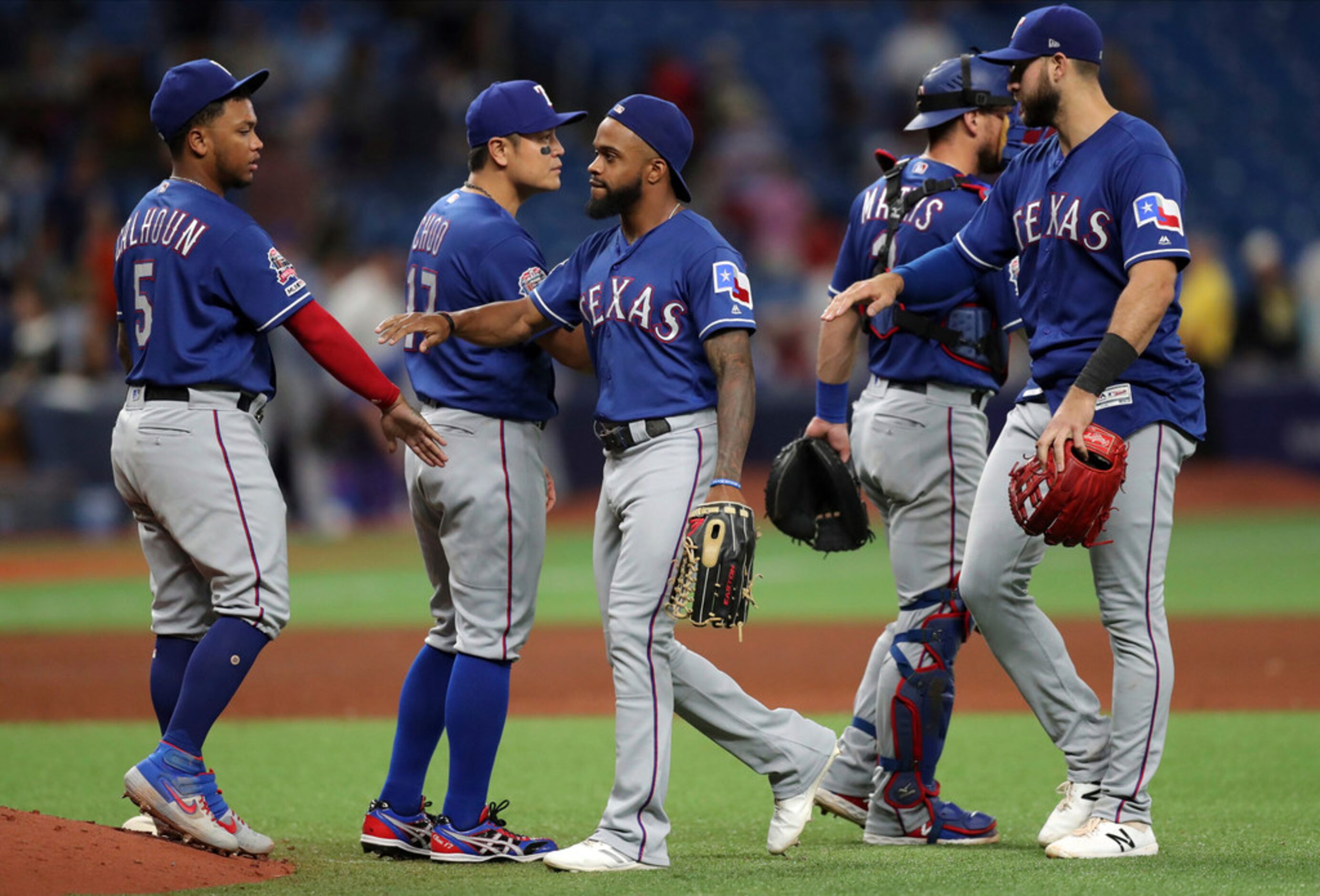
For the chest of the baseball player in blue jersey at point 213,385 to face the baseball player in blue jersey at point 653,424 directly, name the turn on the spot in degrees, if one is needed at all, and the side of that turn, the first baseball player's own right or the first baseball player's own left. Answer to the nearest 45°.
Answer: approximately 45° to the first baseball player's own right

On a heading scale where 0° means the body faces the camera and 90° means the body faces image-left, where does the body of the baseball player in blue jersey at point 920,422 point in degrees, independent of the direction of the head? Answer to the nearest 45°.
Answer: approximately 225°

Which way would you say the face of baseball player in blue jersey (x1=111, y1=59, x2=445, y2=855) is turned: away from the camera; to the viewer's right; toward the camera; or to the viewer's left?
to the viewer's right

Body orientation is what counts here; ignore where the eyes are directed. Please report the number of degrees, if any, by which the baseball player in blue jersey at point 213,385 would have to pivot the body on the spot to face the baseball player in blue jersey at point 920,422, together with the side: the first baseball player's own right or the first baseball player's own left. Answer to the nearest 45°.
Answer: approximately 45° to the first baseball player's own right

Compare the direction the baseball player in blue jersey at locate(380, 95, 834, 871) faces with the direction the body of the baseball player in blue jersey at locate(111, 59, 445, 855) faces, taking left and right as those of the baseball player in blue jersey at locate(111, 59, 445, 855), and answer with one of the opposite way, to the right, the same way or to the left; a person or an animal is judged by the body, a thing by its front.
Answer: the opposite way

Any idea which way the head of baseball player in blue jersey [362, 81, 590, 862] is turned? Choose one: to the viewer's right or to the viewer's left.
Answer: to the viewer's right

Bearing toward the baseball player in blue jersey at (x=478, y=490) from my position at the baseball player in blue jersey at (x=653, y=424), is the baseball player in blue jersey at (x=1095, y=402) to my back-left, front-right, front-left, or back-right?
back-right

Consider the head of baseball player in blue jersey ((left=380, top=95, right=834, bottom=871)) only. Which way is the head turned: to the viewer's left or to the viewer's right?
to the viewer's left

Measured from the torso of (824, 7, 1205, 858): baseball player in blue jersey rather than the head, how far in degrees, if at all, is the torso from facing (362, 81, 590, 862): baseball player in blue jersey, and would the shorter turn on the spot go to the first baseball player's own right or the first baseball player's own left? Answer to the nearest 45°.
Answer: approximately 45° to the first baseball player's own right
